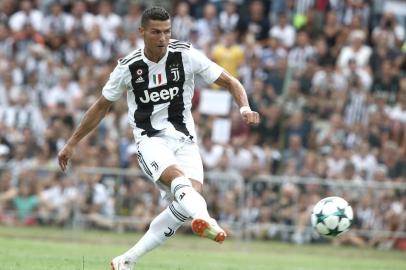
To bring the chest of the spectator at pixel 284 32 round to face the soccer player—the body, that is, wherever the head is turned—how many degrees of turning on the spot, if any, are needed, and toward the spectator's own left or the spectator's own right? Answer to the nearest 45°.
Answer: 0° — they already face them

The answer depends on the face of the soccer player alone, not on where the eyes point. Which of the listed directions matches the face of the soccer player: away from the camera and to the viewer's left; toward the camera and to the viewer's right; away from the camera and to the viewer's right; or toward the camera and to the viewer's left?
toward the camera and to the viewer's right

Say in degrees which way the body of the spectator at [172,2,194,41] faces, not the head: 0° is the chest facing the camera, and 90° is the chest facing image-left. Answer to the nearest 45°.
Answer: approximately 0°

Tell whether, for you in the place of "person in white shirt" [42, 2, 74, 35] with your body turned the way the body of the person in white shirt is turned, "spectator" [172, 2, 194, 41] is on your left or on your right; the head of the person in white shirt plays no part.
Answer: on your left

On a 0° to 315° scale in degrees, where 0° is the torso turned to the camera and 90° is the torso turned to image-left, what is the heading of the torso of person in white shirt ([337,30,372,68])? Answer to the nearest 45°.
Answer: approximately 0°

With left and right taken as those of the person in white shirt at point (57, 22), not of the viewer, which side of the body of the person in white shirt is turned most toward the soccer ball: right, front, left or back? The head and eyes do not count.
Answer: front

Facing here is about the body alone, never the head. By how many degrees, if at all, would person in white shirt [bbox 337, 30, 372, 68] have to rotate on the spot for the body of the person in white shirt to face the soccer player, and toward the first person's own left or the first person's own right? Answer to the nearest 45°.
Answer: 0° — they already face them

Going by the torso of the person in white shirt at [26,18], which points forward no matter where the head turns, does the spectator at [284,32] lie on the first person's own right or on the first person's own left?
on the first person's own left

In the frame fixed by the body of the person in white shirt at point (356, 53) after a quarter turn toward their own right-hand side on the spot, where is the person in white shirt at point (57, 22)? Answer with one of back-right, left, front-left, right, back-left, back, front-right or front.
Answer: front

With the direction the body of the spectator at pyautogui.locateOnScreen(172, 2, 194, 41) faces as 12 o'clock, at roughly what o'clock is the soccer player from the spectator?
The soccer player is roughly at 12 o'clock from the spectator.

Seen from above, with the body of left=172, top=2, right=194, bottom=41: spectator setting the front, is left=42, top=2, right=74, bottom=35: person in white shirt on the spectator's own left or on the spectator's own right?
on the spectator's own right

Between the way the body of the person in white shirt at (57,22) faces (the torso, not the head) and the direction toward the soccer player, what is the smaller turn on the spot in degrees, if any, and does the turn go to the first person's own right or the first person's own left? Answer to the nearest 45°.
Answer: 0° — they already face them
